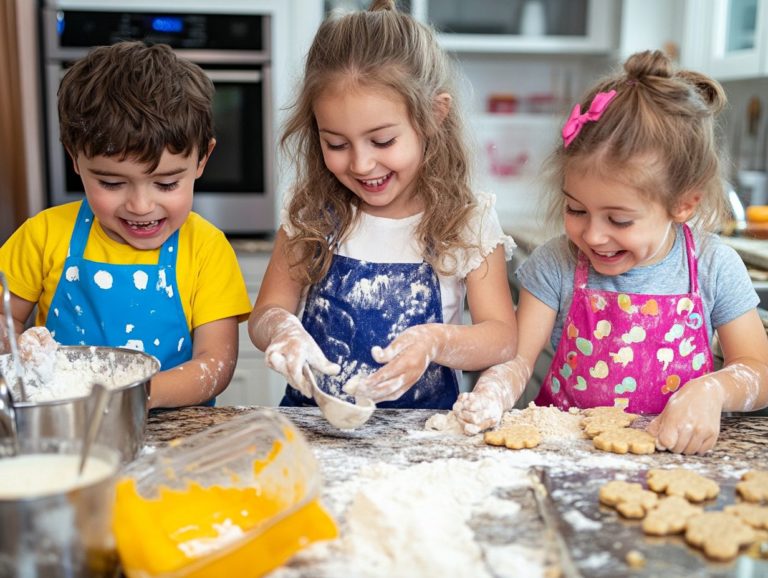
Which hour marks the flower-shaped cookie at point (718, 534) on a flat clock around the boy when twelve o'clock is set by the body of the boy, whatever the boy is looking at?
The flower-shaped cookie is roughly at 11 o'clock from the boy.

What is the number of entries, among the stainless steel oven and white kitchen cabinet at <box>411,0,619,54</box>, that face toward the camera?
2

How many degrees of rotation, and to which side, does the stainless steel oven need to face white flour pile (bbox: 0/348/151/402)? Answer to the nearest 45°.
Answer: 0° — it already faces it

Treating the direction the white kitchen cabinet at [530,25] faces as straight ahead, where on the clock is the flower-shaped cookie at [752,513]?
The flower-shaped cookie is roughly at 12 o'clock from the white kitchen cabinet.

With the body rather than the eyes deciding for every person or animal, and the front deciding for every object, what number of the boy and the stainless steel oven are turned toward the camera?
2

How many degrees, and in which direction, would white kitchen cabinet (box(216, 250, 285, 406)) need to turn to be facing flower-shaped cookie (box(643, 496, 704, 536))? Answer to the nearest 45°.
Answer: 0° — it already faces it

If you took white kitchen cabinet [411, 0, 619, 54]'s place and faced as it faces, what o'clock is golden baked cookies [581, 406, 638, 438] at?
The golden baked cookies is roughly at 12 o'clock from the white kitchen cabinet.

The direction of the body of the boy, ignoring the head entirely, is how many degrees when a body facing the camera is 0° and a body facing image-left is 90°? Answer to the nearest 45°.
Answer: approximately 0°
